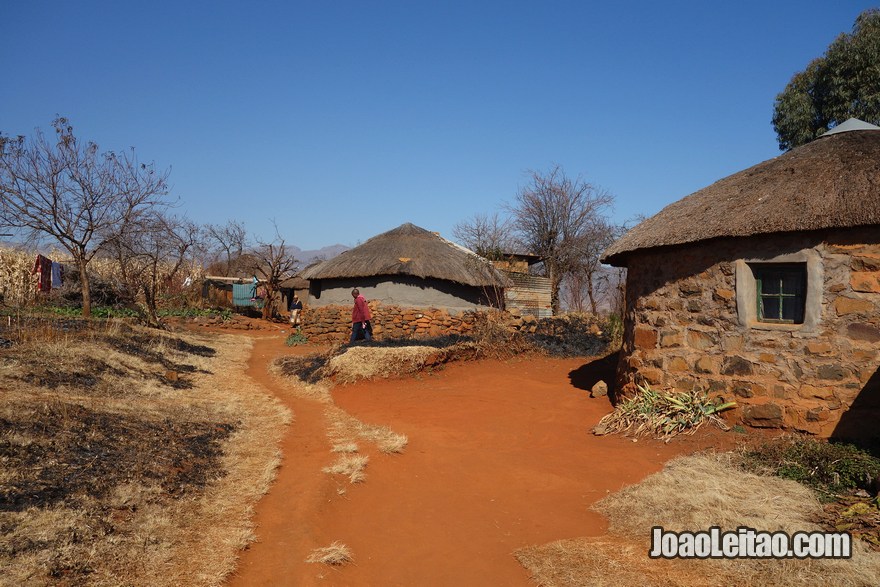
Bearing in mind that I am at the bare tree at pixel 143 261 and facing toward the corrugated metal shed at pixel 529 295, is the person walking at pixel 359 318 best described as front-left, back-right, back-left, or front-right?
front-right

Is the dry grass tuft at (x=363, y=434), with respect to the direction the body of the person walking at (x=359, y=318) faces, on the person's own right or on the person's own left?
on the person's own left

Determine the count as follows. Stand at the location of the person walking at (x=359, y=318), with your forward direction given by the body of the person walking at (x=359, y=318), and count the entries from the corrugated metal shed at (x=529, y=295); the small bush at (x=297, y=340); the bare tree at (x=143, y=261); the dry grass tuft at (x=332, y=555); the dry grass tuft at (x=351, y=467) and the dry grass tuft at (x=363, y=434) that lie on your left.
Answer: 3

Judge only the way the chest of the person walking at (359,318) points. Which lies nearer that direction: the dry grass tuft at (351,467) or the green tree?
the dry grass tuft

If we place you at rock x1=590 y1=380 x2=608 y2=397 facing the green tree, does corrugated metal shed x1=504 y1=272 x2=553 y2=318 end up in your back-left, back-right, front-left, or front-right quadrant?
front-left

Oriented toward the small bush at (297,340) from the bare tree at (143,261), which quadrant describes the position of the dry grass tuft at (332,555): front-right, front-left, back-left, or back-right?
front-right

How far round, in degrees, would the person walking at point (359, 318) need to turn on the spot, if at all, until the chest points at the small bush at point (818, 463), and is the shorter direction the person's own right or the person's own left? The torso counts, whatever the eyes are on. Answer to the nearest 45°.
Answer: approximately 135° to the person's own left

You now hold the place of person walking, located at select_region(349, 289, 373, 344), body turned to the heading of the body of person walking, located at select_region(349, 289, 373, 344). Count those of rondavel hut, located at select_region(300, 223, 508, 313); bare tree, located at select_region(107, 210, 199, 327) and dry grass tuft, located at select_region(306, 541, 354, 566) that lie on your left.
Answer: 1

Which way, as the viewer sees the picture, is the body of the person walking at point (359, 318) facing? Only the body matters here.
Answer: to the viewer's left

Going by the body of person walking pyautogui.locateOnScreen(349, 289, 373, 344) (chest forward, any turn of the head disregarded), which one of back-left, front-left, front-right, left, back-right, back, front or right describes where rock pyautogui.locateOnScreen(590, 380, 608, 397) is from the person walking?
back-left

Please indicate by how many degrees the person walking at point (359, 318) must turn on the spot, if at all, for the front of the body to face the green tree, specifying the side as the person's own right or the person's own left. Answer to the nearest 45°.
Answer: approximately 180°
